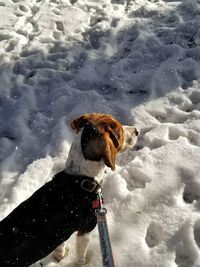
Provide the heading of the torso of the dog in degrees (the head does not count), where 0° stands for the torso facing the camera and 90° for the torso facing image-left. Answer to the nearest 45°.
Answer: approximately 225°
